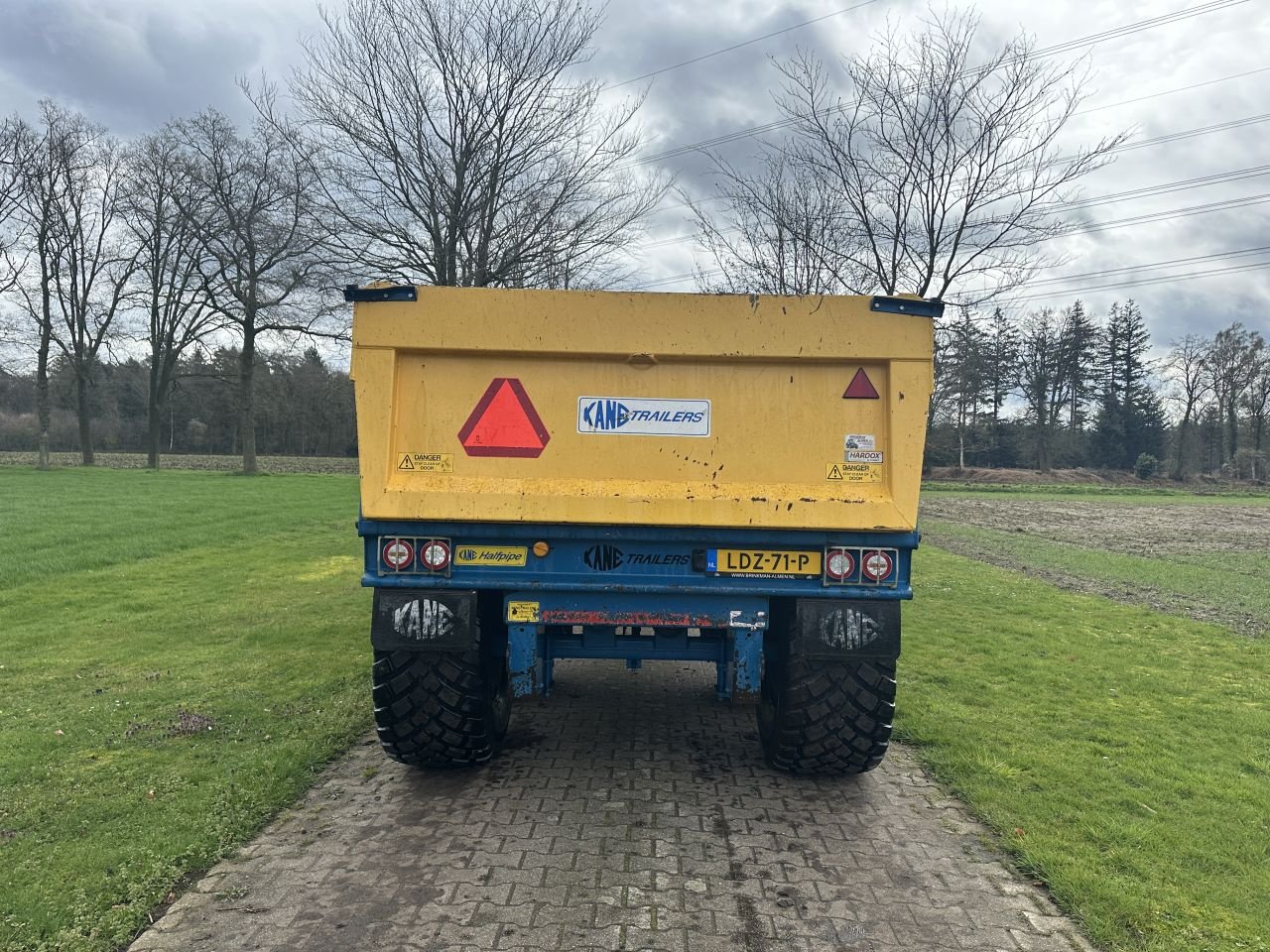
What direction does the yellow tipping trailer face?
away from the camera
